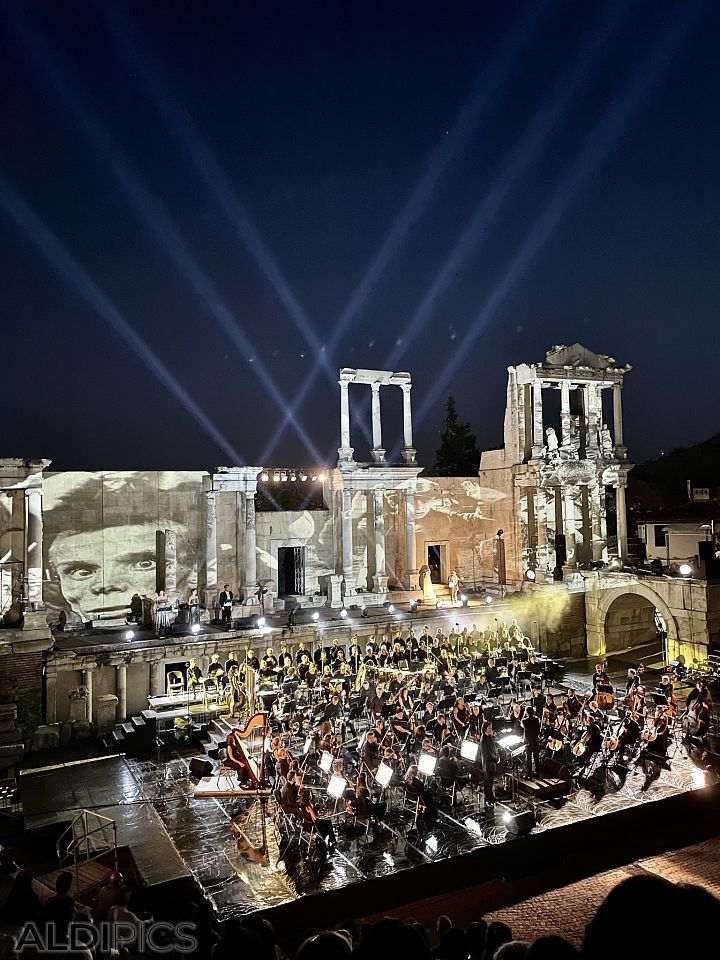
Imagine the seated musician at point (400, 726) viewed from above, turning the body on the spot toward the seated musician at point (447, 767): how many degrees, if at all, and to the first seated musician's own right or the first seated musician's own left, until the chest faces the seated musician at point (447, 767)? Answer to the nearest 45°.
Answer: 0° — they already face them

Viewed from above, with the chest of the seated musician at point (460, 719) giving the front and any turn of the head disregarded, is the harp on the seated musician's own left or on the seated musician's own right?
on the seated musician's own right

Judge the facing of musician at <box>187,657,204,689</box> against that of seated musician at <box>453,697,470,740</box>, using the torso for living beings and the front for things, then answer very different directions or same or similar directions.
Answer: same or similar directions

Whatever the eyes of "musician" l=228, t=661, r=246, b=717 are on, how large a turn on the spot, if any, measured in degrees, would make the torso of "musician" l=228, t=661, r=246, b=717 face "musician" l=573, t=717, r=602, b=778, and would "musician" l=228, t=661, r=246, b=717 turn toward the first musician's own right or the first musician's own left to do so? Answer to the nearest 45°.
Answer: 0° — they already face them

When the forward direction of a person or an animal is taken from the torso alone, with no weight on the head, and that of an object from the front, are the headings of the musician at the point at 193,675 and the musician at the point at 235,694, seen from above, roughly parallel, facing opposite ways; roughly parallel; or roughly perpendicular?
roughly parallel

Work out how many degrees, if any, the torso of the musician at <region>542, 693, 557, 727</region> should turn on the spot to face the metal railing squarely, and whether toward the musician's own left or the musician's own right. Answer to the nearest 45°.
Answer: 0° — they already face it

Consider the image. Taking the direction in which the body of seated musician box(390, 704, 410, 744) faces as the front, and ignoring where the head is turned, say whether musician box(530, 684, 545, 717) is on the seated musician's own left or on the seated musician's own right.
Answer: on the seated musician's own left

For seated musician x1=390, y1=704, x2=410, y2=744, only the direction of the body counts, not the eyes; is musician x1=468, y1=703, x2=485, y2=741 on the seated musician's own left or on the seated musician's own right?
on the seated musician's own left

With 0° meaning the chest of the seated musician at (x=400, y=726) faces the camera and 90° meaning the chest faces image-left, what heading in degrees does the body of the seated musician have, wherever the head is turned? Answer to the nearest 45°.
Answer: approximately 315°

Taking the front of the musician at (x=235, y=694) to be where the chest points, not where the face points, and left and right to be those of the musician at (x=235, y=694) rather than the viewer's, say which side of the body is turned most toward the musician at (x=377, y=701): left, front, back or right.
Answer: front

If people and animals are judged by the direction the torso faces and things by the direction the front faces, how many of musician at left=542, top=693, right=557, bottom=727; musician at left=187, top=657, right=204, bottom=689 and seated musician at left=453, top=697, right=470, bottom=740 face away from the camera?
0

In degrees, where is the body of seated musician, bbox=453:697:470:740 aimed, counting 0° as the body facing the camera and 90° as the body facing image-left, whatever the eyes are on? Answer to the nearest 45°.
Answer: approximately 315°

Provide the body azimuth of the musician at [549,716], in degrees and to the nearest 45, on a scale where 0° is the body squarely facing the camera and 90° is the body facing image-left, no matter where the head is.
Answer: approximately 45°

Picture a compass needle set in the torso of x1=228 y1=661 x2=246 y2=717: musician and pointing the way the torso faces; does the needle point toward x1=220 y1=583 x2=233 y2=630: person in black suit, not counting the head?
no

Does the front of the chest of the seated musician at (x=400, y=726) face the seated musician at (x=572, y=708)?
no

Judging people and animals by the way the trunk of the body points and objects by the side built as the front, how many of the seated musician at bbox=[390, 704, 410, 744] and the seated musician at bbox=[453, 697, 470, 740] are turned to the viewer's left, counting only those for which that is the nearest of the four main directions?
0

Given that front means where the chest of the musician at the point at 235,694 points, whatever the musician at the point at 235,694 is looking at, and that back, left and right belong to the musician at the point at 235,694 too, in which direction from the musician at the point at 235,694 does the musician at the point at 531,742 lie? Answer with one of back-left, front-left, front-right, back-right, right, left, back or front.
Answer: front

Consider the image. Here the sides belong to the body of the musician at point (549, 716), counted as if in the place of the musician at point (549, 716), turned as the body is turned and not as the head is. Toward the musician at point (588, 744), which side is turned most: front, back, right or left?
left

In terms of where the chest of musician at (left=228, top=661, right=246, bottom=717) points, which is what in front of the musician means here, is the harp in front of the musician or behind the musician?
in front
